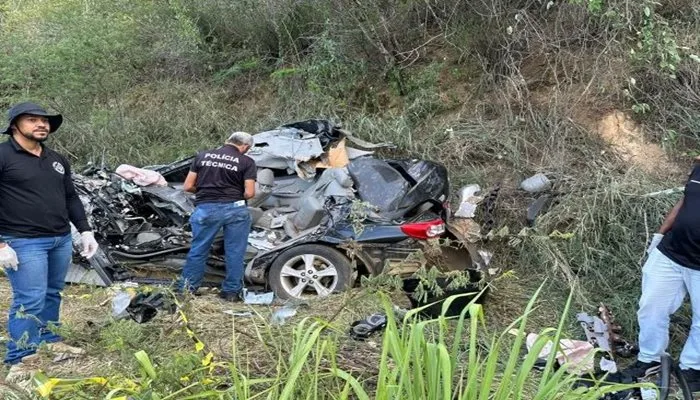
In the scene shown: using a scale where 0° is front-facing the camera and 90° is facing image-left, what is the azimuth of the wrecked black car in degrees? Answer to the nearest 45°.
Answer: approximately 90°

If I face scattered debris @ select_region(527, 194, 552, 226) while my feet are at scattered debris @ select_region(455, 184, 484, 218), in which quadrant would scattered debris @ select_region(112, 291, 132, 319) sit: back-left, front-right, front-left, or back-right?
back-right

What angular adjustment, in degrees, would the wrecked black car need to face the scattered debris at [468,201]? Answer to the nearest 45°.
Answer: approximately 180°

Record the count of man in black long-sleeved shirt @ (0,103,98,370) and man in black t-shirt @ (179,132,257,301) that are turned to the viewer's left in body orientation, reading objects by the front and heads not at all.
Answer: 0

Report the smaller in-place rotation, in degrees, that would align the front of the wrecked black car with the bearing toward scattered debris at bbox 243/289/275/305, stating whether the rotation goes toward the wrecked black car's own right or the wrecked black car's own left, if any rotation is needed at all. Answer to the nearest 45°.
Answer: approximately 45° to the wrecked black car's own left

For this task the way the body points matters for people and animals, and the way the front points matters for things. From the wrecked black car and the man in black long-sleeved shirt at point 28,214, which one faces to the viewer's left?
the wrecked black car

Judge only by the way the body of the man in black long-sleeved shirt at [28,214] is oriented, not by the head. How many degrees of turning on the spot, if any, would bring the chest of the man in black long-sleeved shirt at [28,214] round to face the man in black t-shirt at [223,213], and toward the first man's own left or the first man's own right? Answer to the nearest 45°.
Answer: approximately 90° to the first man's own left

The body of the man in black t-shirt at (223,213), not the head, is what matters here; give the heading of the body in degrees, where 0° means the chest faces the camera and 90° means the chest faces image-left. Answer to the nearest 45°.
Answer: approximately 180°

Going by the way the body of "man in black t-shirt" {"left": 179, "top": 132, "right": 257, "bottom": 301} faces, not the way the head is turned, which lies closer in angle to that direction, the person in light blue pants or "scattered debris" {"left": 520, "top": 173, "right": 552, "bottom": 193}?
the scattered debris

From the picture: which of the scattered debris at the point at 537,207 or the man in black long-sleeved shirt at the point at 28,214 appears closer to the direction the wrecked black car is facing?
the man in black long-sleeved shirt

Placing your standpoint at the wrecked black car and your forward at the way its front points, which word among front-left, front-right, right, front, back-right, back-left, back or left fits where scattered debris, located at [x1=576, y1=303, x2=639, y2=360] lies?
back-left

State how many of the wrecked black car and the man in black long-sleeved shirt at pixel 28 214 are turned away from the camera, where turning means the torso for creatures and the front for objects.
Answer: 0
